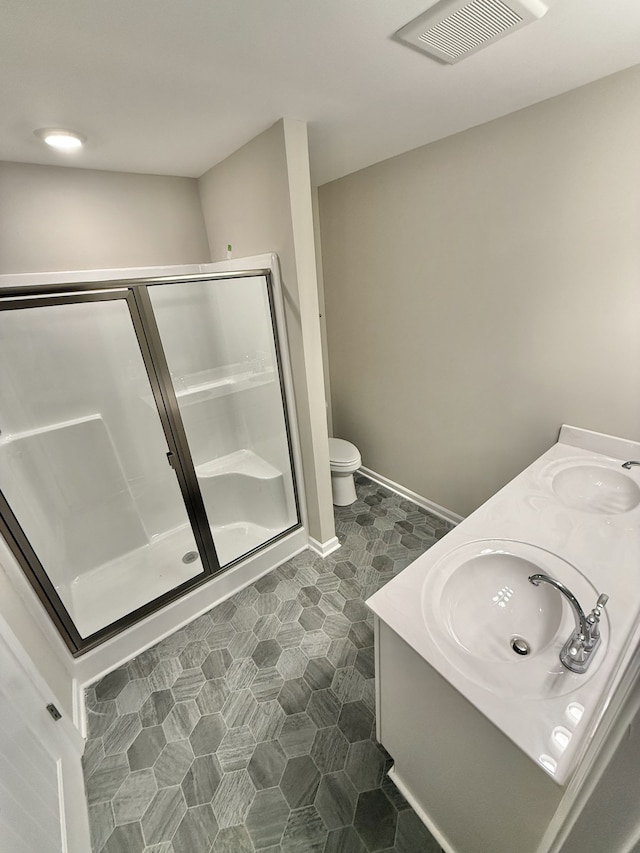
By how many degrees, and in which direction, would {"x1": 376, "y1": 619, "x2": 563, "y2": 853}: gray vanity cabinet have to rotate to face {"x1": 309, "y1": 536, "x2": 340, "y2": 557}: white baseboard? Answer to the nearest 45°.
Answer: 0° — it already faces it

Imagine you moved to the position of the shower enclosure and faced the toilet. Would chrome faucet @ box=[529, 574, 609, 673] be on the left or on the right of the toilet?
right

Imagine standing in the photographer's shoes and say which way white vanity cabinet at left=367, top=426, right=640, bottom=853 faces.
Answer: facing away from the viewer and to the left of the viewer

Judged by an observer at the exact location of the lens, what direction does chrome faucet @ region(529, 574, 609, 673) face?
facing away from the viewer and to the left of the viewer
